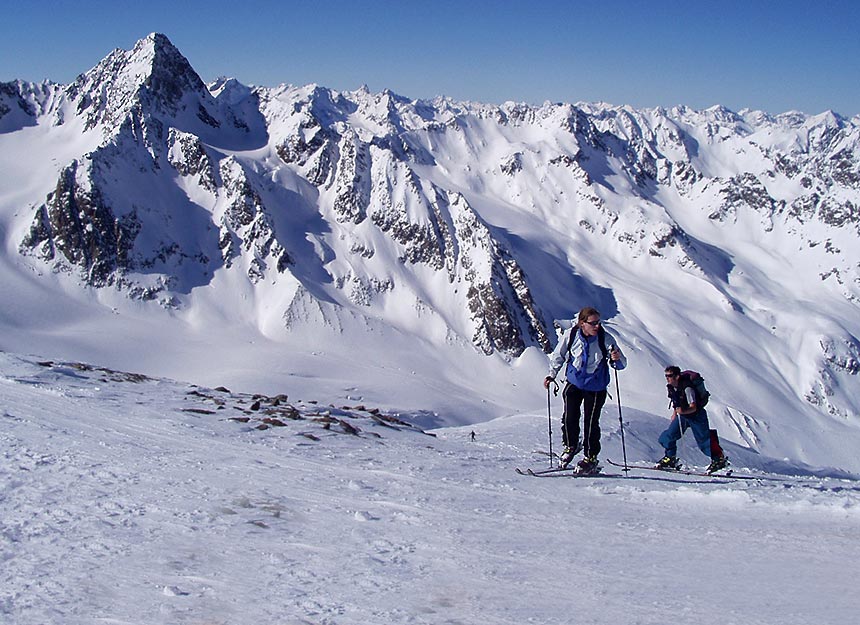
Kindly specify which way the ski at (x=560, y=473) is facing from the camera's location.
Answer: facing to the left of the viewer
